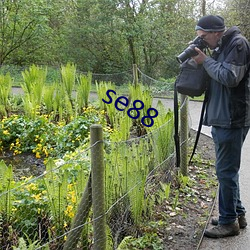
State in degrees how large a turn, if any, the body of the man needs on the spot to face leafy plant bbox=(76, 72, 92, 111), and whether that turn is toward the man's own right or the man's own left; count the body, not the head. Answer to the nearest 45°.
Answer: approximately 45° to the man's own right

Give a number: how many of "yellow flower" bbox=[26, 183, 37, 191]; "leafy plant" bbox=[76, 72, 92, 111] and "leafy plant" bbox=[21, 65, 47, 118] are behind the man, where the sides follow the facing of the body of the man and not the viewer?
0

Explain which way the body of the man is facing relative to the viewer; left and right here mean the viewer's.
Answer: facing to the left of the viewer

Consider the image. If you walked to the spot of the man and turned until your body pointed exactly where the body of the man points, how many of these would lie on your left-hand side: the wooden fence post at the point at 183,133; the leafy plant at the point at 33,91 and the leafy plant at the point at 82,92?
0

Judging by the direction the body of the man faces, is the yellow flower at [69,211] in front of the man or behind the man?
in front

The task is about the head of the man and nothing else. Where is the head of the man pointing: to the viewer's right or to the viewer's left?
to the viewer's left

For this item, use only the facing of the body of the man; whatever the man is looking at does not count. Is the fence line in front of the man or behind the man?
in front

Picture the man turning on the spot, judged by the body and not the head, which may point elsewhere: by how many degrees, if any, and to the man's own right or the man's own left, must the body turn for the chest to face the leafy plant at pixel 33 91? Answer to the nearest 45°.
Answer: approximately 45° to the man's own right

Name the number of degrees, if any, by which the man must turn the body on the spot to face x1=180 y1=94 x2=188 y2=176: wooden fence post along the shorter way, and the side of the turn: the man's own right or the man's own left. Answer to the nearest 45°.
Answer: approximately 90° to the man's own right

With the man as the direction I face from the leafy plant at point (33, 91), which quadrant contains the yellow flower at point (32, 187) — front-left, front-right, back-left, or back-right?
front-right

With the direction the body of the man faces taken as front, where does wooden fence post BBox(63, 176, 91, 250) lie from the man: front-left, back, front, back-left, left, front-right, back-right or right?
front-left
